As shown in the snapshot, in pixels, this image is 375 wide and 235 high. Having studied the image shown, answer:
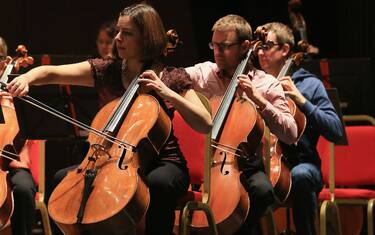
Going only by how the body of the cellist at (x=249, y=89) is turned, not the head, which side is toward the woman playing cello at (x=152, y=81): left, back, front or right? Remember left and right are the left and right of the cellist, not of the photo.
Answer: front

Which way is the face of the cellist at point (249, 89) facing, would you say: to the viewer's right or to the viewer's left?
to the viewer's left

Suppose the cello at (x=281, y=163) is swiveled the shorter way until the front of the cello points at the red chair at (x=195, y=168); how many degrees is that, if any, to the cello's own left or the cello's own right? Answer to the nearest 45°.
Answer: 0° — it already faces it

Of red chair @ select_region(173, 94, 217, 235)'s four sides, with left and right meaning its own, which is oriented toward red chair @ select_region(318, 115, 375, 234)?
back

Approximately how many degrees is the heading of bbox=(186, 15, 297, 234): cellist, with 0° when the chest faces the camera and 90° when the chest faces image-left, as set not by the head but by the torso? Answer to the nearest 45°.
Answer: approximately 45°

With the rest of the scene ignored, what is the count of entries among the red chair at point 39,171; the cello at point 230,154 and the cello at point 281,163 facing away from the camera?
0

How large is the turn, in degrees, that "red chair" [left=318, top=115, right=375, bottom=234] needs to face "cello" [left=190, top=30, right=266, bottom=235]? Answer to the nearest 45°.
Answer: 0° — it already faces it

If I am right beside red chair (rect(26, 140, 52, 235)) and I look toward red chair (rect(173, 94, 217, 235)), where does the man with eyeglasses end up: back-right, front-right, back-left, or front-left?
front-left

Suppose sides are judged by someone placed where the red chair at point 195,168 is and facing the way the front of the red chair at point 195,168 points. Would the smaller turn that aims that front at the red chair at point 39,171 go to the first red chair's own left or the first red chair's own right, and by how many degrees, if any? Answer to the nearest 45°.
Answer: approximately 45° to the first red chair's own right

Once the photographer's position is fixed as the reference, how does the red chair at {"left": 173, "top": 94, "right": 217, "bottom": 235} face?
facing the viewer and to the left of the viewer

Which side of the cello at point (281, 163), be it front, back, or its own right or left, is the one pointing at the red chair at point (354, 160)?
back

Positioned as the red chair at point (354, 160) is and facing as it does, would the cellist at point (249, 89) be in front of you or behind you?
in front

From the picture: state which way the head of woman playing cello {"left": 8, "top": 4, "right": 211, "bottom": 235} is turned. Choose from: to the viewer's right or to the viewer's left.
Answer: to the viewer's left
